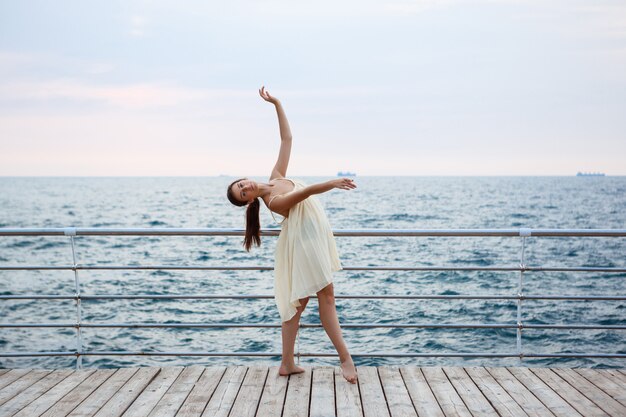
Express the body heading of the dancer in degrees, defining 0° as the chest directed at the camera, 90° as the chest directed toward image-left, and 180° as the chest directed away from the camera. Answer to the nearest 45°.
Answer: approximately 315°
